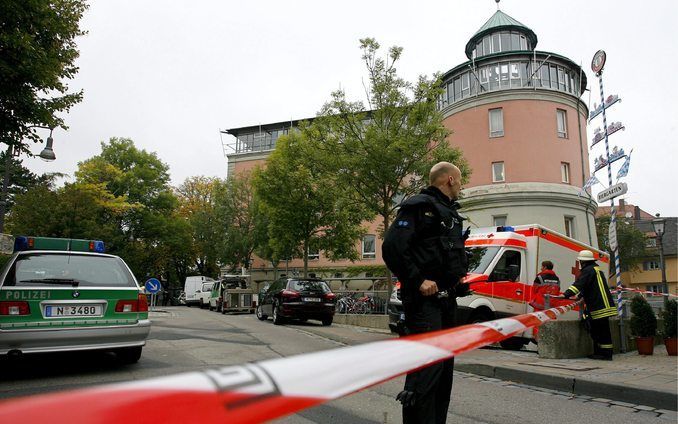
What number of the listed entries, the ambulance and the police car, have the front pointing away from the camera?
1

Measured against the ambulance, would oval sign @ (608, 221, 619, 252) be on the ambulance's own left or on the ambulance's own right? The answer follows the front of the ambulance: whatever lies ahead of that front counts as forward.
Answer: on the ambulance's own left

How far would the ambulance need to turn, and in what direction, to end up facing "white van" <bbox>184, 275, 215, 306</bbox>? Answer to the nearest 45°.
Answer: approximately 90° to its right

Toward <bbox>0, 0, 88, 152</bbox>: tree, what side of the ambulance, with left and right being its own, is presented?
front

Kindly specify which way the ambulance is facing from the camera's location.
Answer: facing the viewer and to the left of the viewer

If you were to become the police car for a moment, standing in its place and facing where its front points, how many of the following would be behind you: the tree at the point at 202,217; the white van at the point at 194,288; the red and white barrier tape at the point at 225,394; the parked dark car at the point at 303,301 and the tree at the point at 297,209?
1

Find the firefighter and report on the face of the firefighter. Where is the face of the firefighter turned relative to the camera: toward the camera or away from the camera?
away from the camera

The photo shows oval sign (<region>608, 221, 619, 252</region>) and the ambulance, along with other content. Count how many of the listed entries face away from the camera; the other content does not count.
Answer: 0

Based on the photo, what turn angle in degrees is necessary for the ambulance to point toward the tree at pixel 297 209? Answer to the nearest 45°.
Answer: approximately 90° to its right

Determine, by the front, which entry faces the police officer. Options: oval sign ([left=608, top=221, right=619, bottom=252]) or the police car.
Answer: the oval sign

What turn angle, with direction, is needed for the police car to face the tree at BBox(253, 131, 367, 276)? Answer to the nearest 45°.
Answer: approximately 45° to its right

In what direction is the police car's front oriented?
away from the camera
